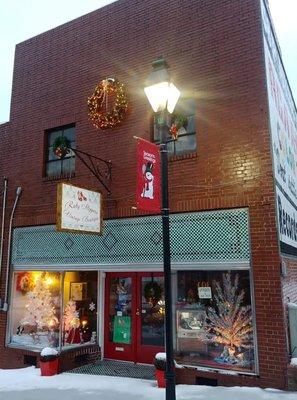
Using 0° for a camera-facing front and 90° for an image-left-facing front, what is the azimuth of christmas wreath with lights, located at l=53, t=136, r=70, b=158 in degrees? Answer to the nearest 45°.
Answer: approximately 45°

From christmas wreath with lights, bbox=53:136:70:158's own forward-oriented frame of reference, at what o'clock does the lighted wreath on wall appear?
The lighted wreath on wall is roughly at 9 o'clock from the christmas wreath with lights.

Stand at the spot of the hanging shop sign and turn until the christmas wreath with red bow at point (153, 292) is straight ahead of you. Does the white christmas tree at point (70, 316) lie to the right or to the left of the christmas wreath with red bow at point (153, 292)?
left

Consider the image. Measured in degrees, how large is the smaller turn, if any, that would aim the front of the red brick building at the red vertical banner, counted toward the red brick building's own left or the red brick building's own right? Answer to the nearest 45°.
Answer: approximately 45° to the red brick building's own left

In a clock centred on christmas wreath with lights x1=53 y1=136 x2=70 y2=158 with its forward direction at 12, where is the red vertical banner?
The red vertical banner is roughly at 10 o'clock from the christmas wreath with lights.
